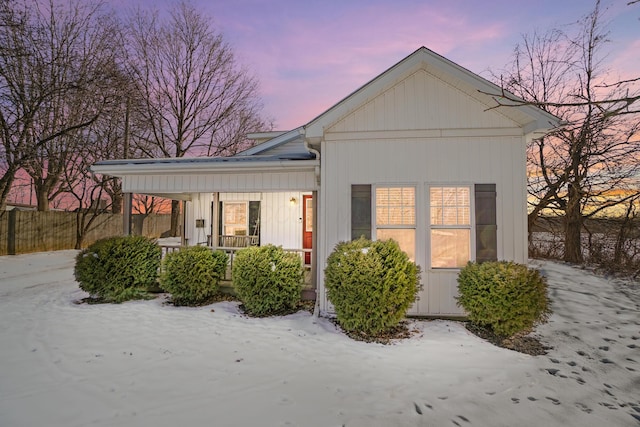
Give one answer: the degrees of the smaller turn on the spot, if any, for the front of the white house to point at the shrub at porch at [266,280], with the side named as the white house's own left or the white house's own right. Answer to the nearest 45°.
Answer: approximately 90° to the white house's own right

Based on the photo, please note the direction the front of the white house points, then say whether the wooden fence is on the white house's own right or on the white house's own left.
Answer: on the white house's own right

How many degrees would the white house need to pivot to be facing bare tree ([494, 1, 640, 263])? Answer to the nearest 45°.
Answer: approximately 135° to its left

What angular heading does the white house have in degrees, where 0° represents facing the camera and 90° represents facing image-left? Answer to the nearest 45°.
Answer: approximately 0°

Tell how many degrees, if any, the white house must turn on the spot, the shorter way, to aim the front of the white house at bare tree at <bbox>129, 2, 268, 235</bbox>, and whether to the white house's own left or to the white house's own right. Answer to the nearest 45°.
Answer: approximately 135° to the white house's own right

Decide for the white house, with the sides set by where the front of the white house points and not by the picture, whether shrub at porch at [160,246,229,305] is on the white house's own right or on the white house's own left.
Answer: on the white house's own right
